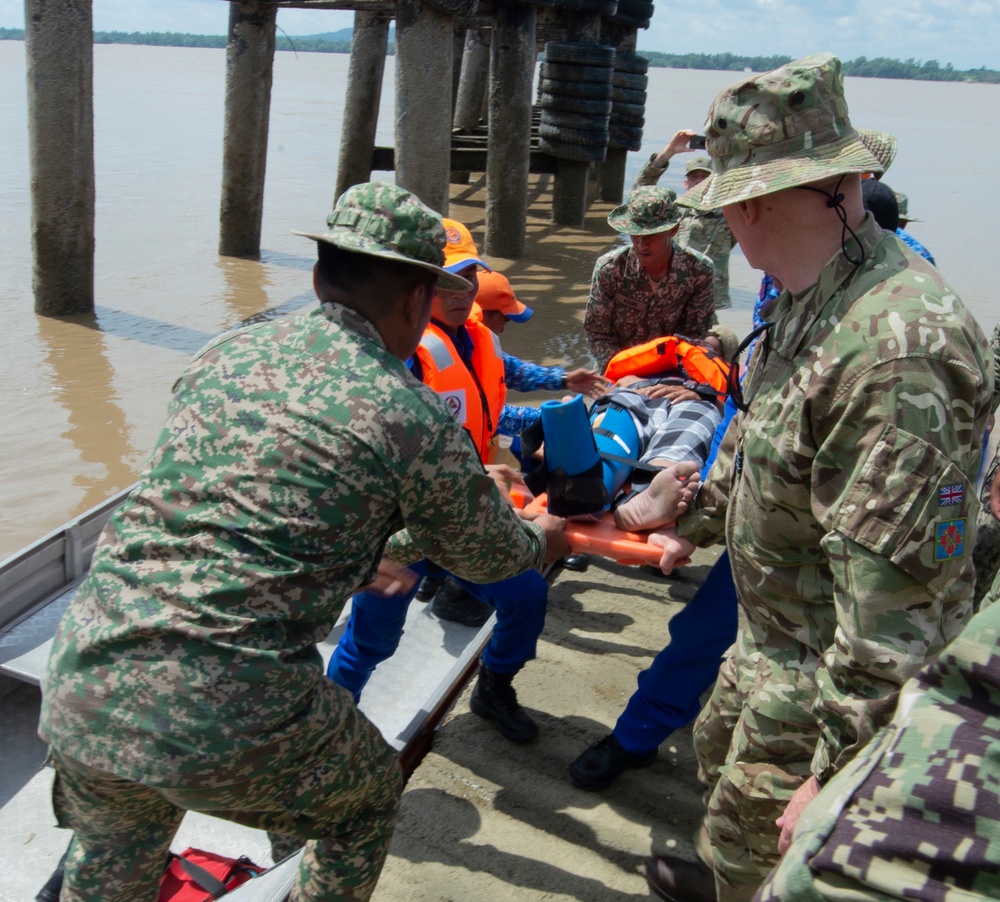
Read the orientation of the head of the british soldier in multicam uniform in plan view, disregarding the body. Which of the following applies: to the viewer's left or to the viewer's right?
to the viewer's left

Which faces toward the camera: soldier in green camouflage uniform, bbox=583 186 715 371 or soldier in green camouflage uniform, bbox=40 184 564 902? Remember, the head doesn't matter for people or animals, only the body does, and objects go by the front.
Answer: soldier in green camouflage uniform, bbox=583 186 715 371

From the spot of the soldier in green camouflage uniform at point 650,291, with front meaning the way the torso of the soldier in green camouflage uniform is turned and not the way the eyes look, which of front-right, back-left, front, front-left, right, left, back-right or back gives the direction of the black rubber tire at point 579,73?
back

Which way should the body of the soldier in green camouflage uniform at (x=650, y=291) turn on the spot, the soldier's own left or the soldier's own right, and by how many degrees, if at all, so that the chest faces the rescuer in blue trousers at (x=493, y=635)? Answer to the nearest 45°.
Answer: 0° — they already face them

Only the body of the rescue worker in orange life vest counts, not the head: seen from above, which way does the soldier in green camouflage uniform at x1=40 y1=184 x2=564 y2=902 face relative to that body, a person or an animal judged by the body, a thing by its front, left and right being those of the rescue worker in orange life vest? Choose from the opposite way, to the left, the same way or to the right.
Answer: to the left

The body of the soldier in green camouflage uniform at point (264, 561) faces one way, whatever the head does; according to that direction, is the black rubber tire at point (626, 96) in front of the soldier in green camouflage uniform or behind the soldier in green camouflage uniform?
in front

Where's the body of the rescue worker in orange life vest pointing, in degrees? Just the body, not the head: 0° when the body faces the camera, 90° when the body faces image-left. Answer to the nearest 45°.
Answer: approximately 315°

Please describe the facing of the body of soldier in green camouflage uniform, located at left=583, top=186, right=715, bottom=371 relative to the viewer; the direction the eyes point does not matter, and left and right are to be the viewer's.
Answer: facing the viewer

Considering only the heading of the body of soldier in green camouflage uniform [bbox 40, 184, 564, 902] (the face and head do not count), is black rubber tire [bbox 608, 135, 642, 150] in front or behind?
in front

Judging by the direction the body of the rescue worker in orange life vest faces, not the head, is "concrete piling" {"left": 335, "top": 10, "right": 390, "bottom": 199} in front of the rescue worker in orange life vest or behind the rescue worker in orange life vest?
behind

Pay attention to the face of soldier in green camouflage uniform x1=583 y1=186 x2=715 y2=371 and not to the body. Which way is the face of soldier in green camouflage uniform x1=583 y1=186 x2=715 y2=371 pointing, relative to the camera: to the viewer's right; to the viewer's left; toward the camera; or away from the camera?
toward the camera

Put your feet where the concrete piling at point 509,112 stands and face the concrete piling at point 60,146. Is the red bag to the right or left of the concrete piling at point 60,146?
left

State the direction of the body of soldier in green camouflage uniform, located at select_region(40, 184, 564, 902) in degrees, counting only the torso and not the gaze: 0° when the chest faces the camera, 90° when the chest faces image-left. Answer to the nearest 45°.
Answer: approximately 225°

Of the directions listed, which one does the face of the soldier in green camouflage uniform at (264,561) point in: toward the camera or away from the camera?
away from the camera

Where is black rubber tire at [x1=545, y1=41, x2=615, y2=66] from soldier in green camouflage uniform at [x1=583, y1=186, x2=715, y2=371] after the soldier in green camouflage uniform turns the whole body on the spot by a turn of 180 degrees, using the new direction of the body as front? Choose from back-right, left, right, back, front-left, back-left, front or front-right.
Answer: front

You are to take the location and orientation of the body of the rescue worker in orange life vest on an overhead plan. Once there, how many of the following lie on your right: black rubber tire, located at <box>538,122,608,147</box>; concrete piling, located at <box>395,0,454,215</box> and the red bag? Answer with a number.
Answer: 1

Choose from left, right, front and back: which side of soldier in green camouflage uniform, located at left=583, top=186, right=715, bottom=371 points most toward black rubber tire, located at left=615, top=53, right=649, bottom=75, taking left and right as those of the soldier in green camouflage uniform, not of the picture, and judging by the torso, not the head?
back

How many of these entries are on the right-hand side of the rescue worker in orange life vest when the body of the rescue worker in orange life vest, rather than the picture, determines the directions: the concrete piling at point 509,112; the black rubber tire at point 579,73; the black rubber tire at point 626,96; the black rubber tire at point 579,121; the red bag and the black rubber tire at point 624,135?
1

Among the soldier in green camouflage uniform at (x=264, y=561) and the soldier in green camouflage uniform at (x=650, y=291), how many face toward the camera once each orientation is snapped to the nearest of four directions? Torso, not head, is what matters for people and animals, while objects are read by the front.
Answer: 1
